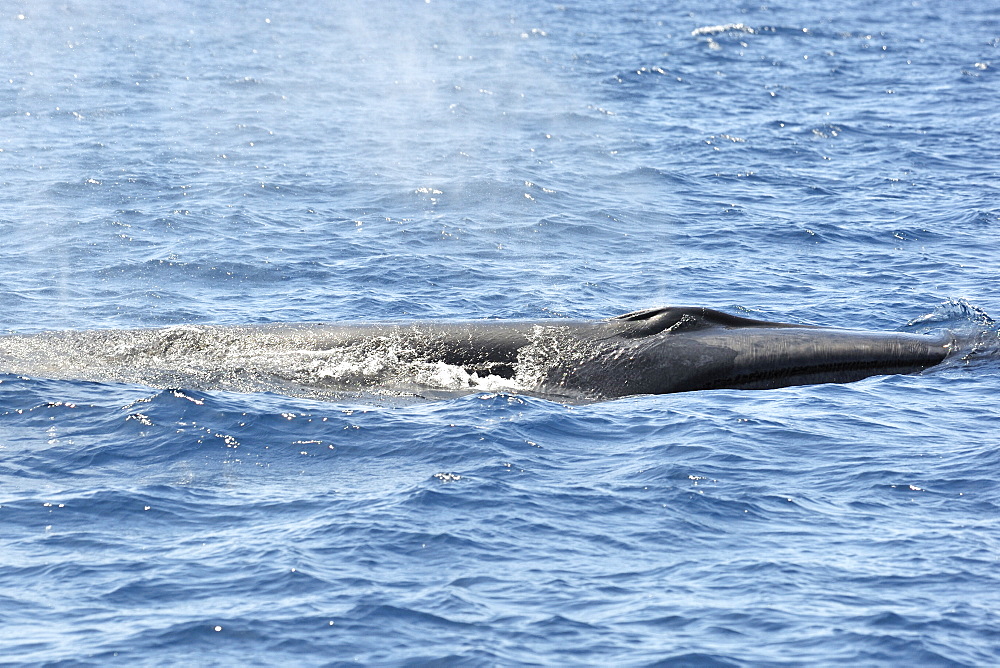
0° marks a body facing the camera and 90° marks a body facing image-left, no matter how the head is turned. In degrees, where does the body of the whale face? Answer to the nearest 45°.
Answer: approximately 270°
